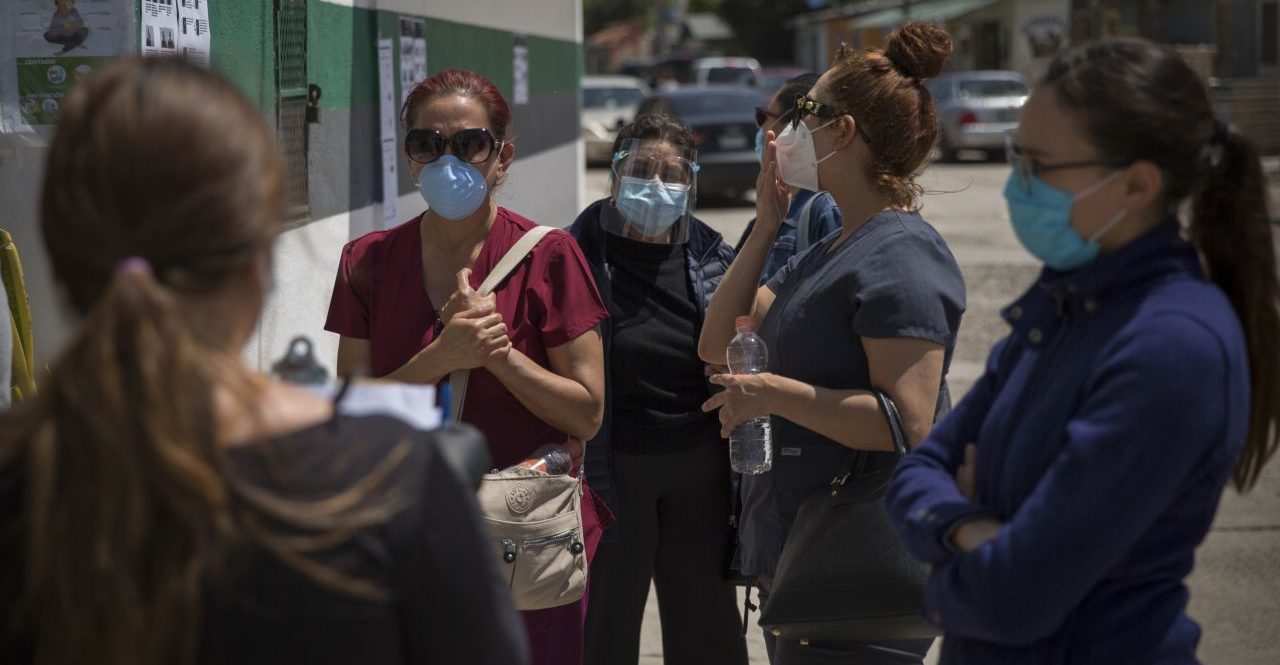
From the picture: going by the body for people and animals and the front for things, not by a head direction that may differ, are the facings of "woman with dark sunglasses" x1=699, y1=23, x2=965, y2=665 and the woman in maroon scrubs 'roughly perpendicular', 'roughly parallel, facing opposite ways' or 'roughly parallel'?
roughly perpendicular

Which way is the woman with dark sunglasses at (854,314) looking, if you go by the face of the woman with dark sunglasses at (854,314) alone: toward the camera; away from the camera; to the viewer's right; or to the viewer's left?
to the viewer's left

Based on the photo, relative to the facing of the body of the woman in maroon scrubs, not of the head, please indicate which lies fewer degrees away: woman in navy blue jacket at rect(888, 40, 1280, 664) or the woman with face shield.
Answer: the woman in navy blue jacket

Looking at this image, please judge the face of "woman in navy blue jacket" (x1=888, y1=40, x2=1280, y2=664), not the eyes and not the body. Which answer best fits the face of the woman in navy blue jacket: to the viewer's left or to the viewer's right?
to the viewer's left

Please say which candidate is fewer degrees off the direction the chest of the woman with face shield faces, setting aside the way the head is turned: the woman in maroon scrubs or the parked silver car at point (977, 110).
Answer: the woman in maroon scrubs

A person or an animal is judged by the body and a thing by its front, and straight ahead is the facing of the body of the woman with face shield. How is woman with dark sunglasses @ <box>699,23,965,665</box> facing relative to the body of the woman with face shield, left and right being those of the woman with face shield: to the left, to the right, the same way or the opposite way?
to the right

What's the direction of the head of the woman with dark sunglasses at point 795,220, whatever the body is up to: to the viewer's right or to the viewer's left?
to the viewer's left

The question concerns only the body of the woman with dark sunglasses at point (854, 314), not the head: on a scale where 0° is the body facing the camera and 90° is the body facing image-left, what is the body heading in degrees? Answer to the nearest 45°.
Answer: approximately 90°

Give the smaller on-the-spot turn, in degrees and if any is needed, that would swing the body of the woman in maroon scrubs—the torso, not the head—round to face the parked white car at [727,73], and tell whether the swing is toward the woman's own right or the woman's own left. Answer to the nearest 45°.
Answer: approximately 180°

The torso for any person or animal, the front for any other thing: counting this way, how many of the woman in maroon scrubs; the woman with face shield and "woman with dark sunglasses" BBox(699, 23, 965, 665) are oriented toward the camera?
2

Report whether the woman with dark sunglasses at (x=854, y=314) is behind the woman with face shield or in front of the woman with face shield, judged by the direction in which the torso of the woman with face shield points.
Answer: in front
